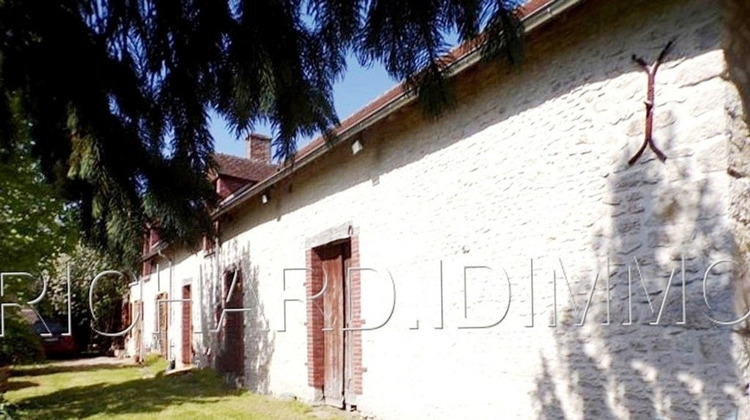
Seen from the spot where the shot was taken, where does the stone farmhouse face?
facing the viewer and to the left of the viewer
